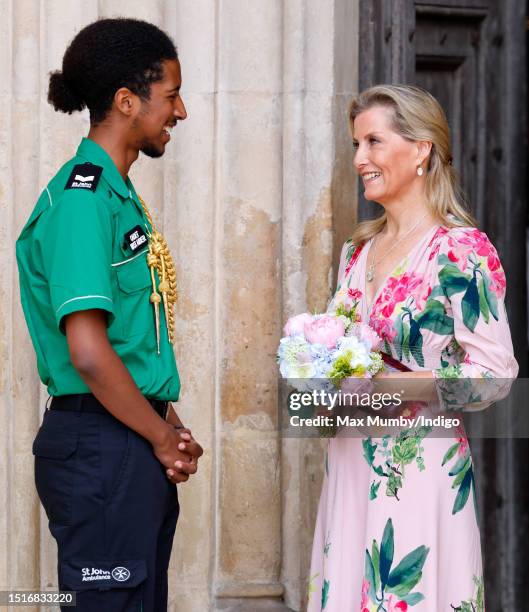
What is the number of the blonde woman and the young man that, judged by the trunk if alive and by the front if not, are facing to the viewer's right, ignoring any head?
1

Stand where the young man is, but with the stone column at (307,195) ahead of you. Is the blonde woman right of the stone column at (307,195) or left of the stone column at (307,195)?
right

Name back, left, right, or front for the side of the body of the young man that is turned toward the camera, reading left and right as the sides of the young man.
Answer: right

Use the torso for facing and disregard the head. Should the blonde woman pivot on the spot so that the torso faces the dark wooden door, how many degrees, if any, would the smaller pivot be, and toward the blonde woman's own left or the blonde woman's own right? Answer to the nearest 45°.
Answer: approximately 135° to the blonde woman's own right

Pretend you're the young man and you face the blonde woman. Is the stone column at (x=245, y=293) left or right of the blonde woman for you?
left

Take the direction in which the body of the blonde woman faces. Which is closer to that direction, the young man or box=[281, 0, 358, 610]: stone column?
the young man

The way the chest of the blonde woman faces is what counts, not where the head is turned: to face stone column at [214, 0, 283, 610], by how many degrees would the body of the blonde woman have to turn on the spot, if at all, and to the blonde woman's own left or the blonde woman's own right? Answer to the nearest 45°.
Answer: approximately 90° to the blonde woman's own right

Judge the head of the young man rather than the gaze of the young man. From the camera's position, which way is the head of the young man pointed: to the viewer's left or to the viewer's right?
to the viewer's right

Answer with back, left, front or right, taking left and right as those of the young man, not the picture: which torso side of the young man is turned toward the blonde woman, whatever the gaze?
front

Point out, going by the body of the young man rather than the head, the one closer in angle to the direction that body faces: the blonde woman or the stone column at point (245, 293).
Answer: the blonde woman
